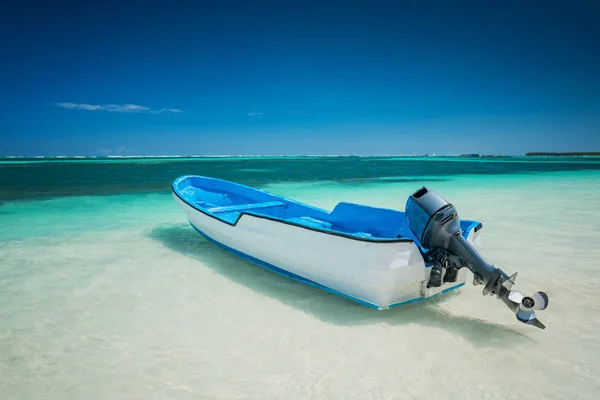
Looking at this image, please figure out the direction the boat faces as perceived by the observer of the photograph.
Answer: facing away from the viewer and to the left of the viewer
